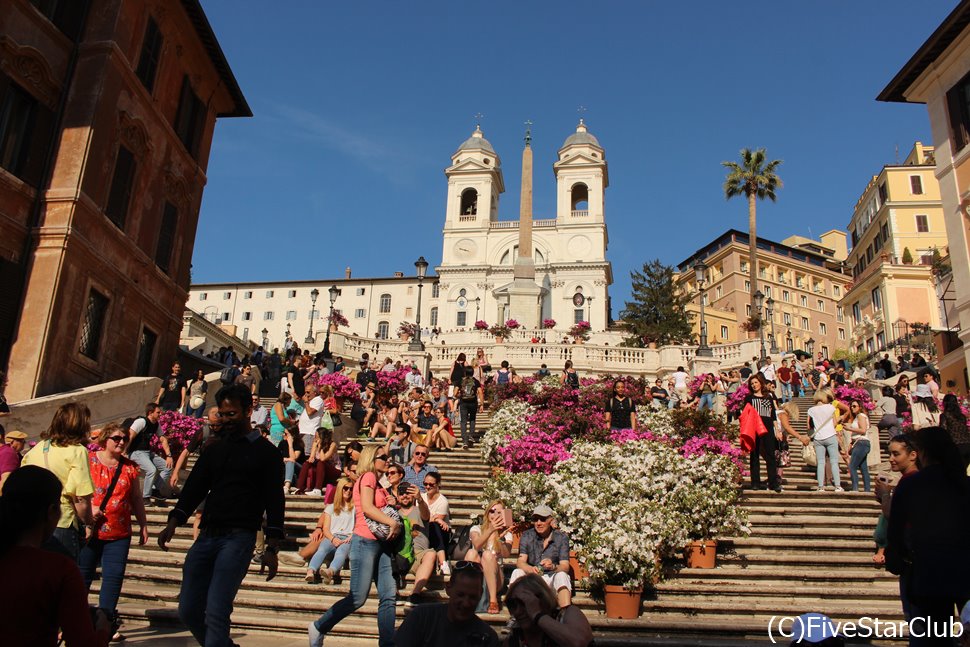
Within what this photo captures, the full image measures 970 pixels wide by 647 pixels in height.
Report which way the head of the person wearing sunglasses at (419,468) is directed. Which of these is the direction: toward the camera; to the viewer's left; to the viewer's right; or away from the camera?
toward the camera

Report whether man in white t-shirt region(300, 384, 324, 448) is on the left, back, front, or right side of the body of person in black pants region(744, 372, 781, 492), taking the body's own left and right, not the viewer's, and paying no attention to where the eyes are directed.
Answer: right

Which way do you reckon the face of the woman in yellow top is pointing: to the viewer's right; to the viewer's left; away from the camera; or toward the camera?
away from the camera

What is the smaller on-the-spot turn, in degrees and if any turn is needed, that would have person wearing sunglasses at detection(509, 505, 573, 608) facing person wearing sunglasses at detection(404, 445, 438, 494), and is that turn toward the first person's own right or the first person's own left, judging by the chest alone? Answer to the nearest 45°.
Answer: approximately 135° to the first person's own right

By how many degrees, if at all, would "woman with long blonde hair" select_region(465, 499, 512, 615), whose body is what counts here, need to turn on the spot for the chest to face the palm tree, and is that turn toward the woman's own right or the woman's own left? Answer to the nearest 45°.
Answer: approximately 135° to the woman's own left

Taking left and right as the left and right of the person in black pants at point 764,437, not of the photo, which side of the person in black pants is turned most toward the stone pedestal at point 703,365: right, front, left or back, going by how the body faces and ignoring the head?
back

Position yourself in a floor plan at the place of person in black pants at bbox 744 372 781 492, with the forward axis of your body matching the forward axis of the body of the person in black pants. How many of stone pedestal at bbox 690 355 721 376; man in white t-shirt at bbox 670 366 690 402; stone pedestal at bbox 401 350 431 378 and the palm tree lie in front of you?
0

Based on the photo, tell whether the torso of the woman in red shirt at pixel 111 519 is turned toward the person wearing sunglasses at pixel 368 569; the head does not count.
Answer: no

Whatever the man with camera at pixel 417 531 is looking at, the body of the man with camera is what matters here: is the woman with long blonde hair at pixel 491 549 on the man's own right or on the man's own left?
on the man's own left

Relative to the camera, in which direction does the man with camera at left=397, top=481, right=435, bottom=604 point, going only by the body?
toward the camera

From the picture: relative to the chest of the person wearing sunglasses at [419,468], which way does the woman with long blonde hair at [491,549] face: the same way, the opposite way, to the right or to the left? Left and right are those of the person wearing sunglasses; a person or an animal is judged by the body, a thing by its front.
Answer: the same way

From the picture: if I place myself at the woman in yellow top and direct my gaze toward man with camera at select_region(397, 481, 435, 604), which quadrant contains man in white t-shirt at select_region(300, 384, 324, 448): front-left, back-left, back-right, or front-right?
front-left

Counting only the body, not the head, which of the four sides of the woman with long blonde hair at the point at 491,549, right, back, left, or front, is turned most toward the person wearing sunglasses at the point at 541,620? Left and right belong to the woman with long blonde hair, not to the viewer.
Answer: front

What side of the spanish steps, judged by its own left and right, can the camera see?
front

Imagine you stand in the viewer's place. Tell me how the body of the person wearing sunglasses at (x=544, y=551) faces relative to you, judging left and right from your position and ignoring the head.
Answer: facing the viewer

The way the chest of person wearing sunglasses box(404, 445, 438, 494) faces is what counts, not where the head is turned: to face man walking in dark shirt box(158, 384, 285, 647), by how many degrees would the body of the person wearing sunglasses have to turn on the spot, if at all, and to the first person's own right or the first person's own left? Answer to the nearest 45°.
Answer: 0° — they already face them
